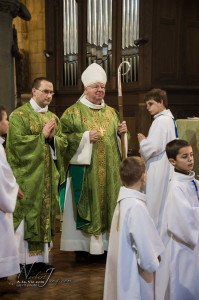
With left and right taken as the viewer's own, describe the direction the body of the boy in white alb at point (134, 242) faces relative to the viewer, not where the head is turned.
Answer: facing away from the viewer and to the right of the viewer

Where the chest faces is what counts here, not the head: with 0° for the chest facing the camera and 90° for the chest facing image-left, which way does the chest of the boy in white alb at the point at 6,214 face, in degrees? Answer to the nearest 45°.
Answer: approximately 270°

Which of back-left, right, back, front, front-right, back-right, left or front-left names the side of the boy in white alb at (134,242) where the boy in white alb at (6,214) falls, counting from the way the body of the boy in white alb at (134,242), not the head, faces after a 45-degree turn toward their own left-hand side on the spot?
front-left

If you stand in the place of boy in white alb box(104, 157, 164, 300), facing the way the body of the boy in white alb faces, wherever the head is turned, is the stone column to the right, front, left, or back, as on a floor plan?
left

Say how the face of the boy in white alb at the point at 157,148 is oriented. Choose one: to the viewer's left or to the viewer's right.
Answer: to the viewer's left

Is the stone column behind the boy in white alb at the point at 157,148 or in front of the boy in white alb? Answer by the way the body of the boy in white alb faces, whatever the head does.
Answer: in front

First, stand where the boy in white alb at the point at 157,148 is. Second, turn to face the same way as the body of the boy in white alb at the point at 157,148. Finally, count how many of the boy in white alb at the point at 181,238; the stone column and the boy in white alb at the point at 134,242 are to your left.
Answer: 2

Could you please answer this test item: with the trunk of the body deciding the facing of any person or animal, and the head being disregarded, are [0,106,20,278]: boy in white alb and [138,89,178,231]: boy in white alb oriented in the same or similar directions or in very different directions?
very different directions

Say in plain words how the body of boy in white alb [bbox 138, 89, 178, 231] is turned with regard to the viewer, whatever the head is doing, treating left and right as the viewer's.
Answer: facing to the left of the viewer

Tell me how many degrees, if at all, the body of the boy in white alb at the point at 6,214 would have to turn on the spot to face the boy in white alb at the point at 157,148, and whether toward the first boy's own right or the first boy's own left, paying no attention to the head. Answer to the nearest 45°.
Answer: approximately 45° to the first boy's own left

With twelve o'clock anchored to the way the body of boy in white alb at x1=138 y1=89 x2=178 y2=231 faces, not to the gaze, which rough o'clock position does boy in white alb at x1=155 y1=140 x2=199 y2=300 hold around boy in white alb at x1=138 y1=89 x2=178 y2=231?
boy in white alb at x1=155 y1=140 x2=199 y2=300 is roughly at 9 o'clock from boy in white alb at x1=138 y1=89 x2=178 y2=231.

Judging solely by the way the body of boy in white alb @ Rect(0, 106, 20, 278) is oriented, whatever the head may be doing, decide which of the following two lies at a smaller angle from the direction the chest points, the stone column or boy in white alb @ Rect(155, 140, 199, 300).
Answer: the boy in white alb

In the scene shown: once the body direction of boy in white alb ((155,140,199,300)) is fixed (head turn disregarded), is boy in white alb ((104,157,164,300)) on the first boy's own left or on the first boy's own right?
on the first boy's own right

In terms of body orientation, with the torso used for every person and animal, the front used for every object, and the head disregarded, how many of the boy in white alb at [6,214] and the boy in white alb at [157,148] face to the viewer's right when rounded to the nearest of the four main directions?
1
